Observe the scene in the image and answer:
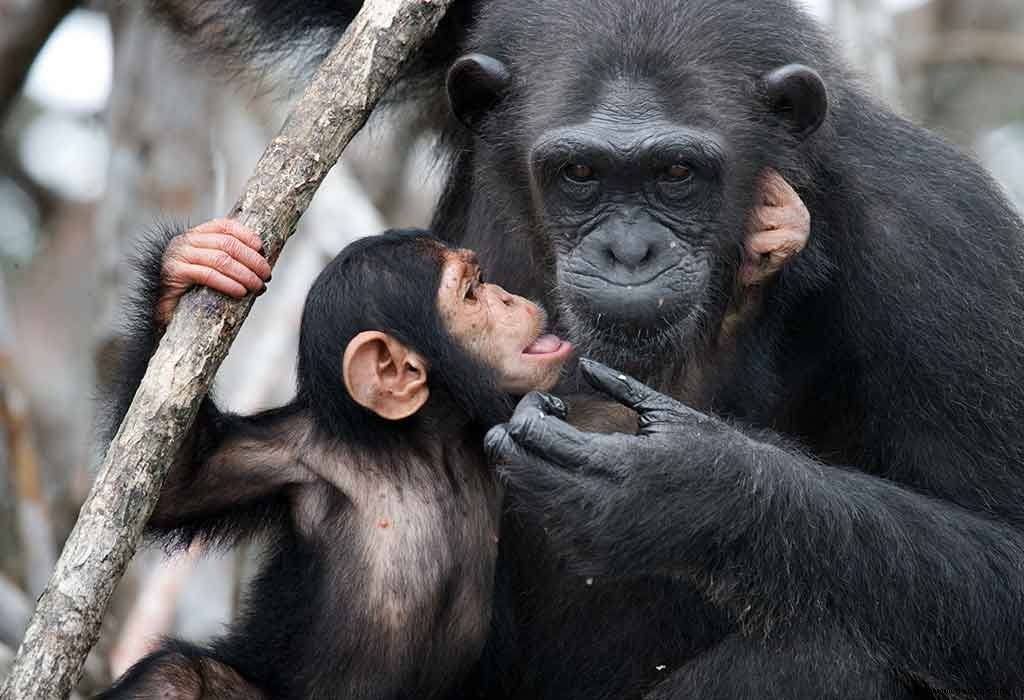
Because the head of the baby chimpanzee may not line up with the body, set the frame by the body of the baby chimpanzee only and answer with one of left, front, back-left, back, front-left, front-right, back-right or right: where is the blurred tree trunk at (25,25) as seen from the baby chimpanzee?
back-left

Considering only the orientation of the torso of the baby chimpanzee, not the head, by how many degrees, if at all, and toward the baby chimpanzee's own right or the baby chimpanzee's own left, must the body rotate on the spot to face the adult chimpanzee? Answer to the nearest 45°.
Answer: approximately 45° to the baby chimpanzee's own left
